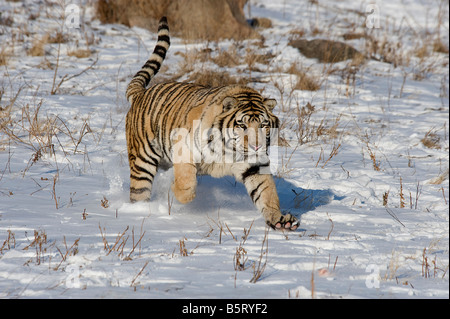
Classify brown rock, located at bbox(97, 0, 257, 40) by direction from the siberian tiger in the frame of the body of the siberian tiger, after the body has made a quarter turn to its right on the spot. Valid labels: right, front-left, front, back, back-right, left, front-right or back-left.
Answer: back-right

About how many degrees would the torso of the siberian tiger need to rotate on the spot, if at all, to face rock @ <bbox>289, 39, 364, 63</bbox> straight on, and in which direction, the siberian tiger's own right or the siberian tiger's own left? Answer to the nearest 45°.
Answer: approximately 135° to the siberian tiger's own left

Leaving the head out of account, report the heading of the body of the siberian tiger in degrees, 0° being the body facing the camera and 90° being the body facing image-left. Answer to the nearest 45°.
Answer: approximately 315°
